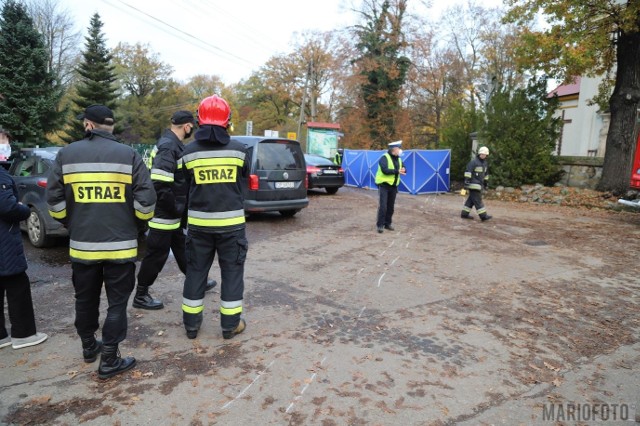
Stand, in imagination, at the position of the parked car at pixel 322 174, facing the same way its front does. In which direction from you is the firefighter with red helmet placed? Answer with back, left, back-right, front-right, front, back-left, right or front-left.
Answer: back-left

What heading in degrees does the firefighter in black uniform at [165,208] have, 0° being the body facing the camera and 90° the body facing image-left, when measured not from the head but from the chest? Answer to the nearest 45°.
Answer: approximately 270°

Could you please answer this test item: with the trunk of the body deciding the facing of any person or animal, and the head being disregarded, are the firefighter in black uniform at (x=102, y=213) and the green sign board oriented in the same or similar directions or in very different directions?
very different directions

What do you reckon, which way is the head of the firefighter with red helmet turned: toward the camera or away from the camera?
away from the camera

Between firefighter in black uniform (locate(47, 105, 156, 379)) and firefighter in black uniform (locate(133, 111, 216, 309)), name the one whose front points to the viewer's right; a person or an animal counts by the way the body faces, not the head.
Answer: firefighter in black uniform (locate(133, 111, 216, 309))

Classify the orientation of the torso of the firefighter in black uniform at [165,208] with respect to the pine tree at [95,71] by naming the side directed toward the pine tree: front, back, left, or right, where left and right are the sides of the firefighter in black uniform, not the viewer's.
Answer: left

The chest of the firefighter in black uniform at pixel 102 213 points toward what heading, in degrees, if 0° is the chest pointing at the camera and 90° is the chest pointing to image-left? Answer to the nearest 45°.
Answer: approximately 180°

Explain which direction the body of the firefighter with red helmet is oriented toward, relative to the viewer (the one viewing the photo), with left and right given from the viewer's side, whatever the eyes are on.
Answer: facing away from the viewer

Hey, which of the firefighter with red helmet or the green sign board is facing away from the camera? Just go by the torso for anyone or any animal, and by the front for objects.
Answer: the firefighter with red helmet

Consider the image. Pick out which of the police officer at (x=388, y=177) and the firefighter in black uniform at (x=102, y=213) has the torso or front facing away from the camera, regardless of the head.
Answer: the firefighter in black uniform
